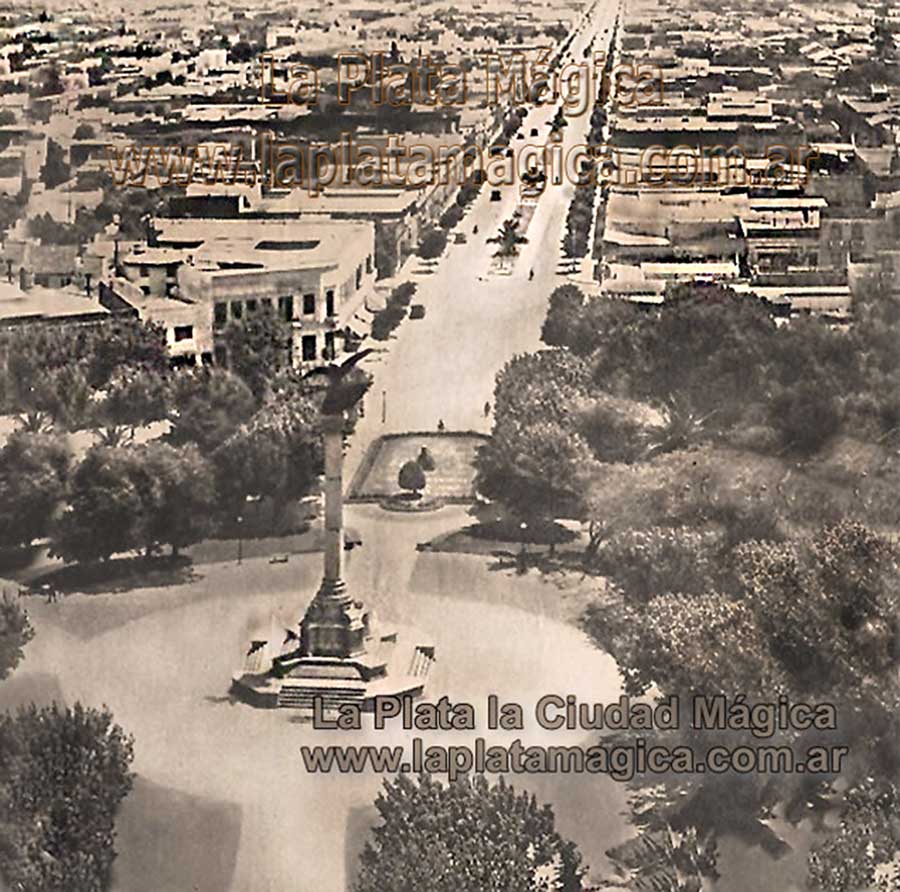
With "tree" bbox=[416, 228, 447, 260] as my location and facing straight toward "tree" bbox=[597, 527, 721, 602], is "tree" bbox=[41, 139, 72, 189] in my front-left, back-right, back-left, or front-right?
back-right

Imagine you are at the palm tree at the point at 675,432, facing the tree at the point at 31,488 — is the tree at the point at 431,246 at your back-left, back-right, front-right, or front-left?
front-right

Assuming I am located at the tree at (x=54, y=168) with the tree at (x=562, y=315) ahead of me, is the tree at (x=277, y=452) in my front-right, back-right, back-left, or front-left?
front-right
